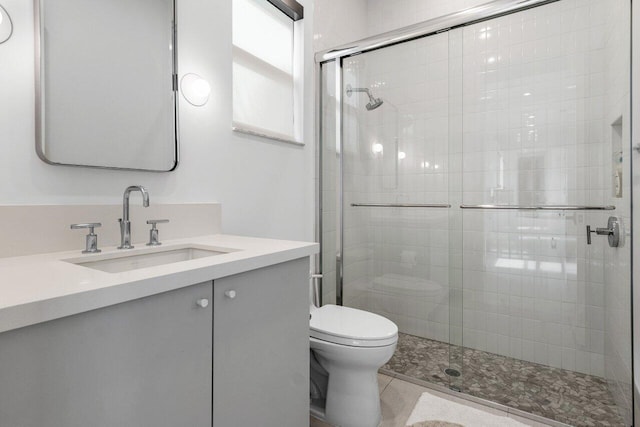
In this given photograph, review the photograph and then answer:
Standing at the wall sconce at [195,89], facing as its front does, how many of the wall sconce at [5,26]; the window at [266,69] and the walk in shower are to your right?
1

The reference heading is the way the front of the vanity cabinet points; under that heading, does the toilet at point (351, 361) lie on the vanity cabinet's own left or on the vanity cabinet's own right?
on the vanity cabinet's own left

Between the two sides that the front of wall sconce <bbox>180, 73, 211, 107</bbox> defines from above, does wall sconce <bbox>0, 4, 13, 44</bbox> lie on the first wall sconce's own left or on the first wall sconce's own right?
on the first wall sconce's own right

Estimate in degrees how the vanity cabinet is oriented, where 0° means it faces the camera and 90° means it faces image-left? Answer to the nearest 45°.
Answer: approximately 315°
